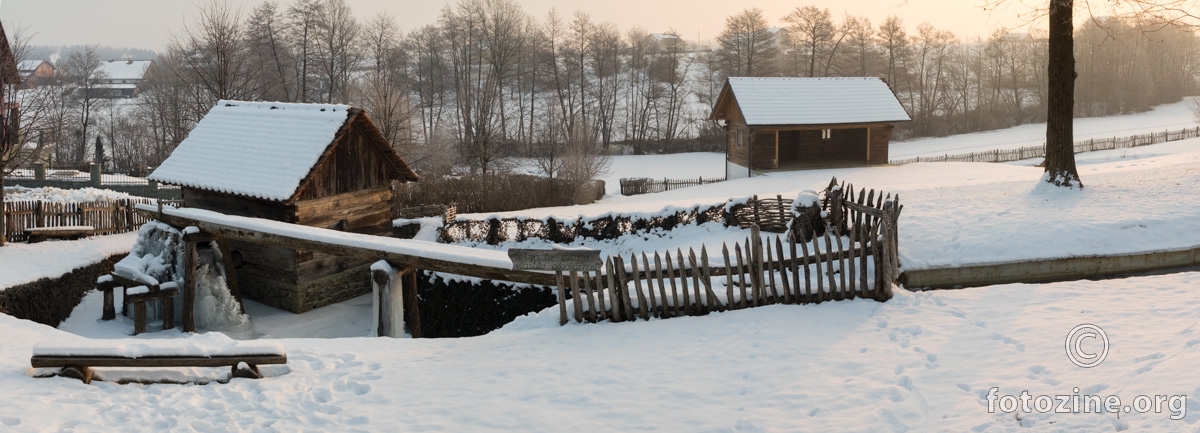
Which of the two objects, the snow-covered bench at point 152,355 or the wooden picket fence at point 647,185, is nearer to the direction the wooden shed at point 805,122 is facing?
the snow-covered bench

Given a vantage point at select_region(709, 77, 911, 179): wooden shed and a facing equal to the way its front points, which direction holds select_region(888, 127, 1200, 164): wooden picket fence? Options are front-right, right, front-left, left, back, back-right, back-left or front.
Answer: back-left

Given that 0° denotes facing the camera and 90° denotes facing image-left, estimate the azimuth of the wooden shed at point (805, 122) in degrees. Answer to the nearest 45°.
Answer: approximately 0°

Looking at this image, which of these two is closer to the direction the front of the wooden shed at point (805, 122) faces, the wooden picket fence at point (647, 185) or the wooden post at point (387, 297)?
the wooden post

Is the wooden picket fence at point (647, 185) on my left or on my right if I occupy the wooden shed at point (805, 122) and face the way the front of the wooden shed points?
on my right
